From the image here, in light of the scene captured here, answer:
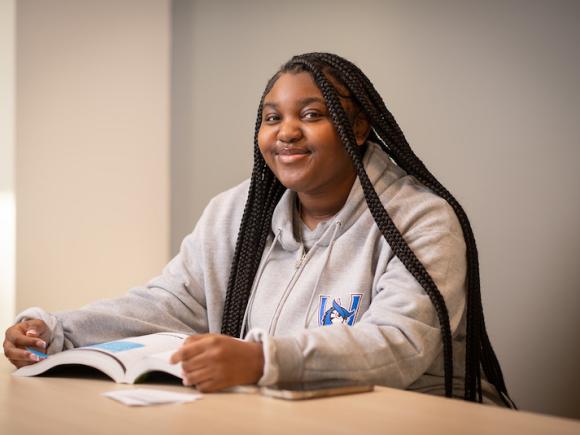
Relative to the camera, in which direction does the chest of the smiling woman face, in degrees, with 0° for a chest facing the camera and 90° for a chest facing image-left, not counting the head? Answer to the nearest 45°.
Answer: approximately 45°

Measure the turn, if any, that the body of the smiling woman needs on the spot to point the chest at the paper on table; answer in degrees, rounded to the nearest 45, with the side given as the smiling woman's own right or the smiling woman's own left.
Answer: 0° — they already face it

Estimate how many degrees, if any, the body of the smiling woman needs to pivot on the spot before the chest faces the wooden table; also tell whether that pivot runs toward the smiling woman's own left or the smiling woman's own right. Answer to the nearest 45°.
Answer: approximately 45° to the smiling woman's own left
